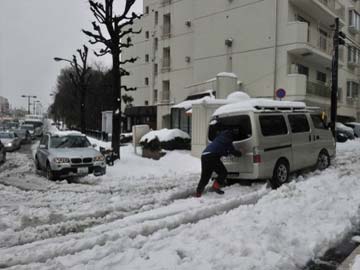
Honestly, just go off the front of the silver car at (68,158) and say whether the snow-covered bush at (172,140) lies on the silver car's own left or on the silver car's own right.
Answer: on the silver car's own left

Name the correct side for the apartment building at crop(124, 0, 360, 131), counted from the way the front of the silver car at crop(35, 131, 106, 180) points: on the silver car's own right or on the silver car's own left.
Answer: on the silver car's own left

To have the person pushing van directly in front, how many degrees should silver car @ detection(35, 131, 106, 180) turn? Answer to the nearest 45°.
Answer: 0° — it already faces them

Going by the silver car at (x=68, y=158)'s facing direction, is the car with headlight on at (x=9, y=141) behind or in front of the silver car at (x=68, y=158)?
behind

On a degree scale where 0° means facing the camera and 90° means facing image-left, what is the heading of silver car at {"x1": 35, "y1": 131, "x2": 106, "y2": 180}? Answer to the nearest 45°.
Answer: approximately 315°

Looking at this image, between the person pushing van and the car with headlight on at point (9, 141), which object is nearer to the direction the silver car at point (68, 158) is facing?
the person pushing van
